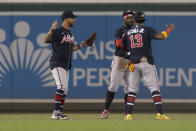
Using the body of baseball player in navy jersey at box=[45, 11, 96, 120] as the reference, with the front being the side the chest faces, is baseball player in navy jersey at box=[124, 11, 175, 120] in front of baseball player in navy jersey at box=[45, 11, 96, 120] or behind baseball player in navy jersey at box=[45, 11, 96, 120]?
in front

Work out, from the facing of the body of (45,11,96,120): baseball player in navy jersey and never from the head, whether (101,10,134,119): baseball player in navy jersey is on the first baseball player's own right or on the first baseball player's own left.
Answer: on the first baseball player's own left

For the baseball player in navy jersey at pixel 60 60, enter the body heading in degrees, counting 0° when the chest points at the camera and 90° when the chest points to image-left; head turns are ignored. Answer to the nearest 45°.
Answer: approximately 315°

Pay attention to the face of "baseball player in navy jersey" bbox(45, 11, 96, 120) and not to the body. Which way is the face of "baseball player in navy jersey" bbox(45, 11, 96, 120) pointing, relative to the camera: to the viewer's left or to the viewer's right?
to the viewer's right
